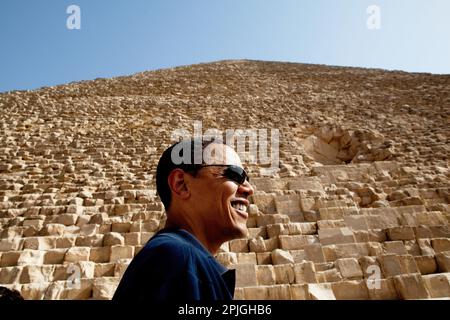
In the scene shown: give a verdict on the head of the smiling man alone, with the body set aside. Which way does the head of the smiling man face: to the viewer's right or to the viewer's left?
to the viewer's right

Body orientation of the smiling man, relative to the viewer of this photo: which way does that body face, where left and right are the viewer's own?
facing to the right of the viewer

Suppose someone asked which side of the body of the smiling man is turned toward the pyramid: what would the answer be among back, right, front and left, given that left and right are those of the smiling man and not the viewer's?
left
